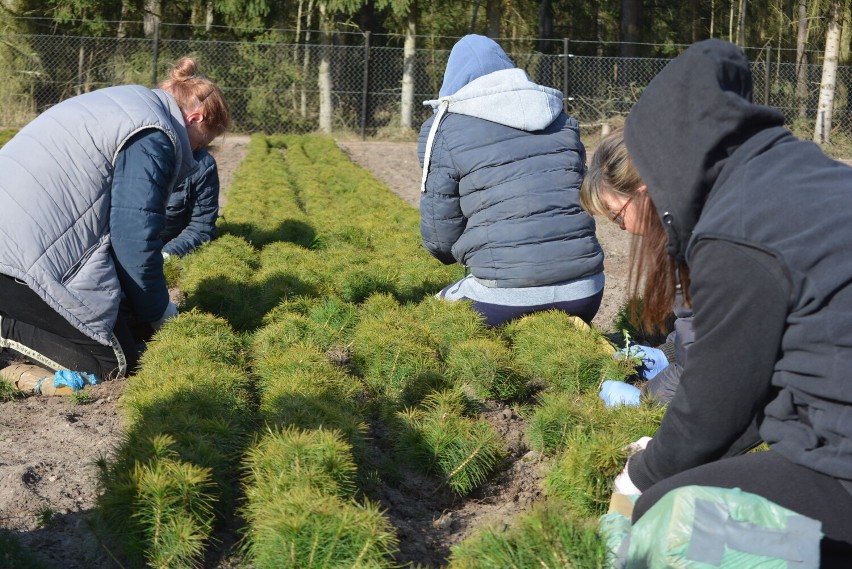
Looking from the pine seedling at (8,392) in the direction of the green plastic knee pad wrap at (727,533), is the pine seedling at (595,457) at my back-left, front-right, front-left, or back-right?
front-left

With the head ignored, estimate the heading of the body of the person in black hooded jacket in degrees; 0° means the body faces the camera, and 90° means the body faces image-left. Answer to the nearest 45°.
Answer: approximately 90°

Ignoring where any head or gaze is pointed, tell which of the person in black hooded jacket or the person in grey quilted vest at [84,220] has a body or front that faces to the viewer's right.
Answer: the person in grey quilted vest

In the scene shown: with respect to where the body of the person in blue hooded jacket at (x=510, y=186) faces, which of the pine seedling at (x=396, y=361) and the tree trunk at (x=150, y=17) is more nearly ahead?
the tree trunk

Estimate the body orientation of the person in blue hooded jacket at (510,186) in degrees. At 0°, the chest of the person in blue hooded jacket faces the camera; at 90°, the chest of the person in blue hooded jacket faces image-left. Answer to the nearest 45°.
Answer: approximately 135°

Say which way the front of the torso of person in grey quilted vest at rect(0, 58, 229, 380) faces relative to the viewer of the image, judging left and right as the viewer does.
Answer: facing to the right of the viewer

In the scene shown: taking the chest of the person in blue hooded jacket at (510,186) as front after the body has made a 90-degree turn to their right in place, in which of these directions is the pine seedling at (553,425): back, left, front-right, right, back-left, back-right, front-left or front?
back-right

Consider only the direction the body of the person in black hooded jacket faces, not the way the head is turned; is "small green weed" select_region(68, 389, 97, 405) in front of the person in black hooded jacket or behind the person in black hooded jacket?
in front

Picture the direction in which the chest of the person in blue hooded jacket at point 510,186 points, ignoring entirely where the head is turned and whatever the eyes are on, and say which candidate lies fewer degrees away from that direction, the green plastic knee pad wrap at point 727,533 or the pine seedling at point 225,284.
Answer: the pine seedling

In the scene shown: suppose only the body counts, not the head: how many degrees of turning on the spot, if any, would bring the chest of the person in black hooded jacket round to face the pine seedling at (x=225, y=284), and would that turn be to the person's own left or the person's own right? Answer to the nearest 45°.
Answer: approximately 45° to the person's own right

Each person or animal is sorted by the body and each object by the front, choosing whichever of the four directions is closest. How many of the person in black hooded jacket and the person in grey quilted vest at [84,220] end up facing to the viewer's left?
1

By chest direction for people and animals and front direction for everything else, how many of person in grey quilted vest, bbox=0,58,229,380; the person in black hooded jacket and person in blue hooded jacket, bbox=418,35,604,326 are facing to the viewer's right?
1

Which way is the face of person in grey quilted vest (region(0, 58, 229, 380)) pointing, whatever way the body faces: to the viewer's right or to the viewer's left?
to the viewer's right
